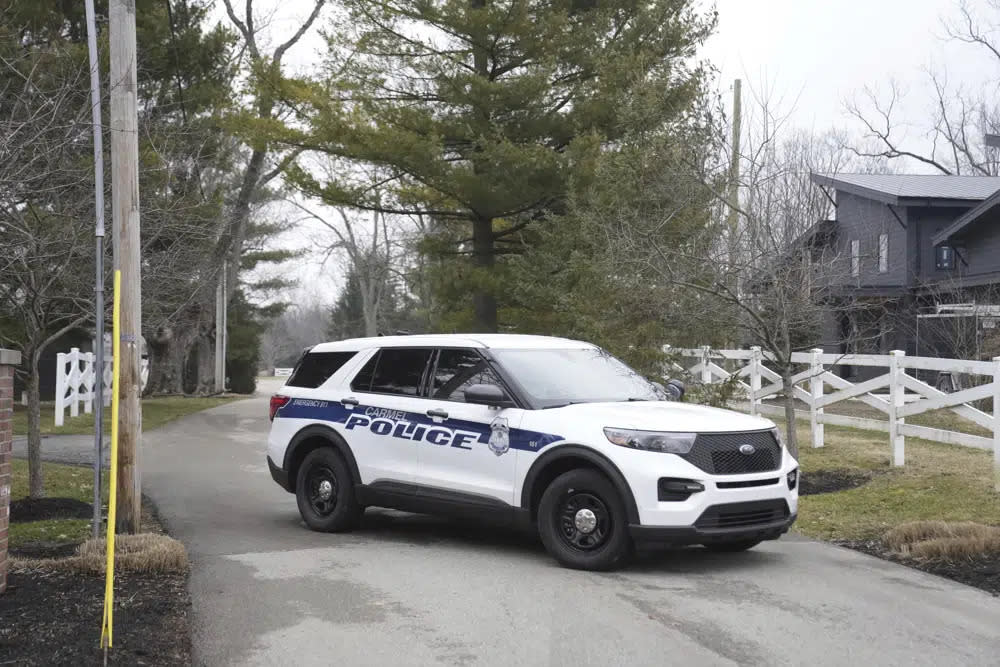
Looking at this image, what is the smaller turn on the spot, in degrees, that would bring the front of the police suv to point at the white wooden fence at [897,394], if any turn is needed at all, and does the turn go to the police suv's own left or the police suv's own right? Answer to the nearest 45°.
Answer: approximately 90° to the police suv's own left

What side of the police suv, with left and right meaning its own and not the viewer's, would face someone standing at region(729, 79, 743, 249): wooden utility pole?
left

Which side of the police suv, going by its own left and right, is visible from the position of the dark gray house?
left

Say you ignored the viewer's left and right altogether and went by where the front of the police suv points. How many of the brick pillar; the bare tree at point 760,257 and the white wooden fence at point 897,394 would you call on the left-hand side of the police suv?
2

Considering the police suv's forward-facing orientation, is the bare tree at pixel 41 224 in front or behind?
behind

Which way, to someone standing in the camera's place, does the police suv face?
facing the viewer and to the right of the viewer

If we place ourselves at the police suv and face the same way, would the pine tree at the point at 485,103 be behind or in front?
behind

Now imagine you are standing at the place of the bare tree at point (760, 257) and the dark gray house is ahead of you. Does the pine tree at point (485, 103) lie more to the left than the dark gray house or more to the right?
left

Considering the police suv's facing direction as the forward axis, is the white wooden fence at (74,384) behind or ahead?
behind
